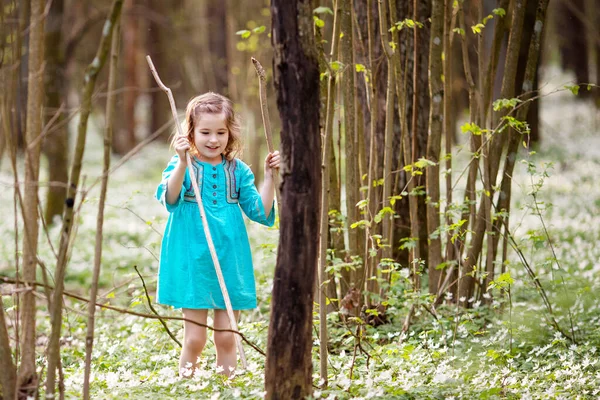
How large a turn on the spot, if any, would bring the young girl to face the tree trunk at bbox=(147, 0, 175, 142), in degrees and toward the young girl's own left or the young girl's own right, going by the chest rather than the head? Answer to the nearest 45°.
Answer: approximately 180°

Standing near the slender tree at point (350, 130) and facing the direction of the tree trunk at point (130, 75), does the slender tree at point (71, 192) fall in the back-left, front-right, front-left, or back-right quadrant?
back-left

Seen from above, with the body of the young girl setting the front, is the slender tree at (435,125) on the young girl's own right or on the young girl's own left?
on the young girl's own left

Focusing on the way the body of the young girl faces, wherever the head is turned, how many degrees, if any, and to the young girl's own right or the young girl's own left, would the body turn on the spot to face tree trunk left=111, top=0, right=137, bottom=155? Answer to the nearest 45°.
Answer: approximately 180°

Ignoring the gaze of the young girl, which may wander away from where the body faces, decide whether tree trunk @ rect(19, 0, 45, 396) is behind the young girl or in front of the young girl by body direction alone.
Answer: in front

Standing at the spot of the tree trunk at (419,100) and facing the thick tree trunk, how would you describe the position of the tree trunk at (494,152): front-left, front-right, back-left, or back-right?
front-left

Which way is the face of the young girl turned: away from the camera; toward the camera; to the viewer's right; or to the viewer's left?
toward the camera

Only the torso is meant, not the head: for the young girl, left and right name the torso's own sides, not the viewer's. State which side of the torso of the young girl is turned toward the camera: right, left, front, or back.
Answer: front

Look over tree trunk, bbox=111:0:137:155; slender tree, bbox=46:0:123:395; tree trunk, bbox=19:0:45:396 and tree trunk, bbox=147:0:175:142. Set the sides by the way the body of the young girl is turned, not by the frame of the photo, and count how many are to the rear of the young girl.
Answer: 2
